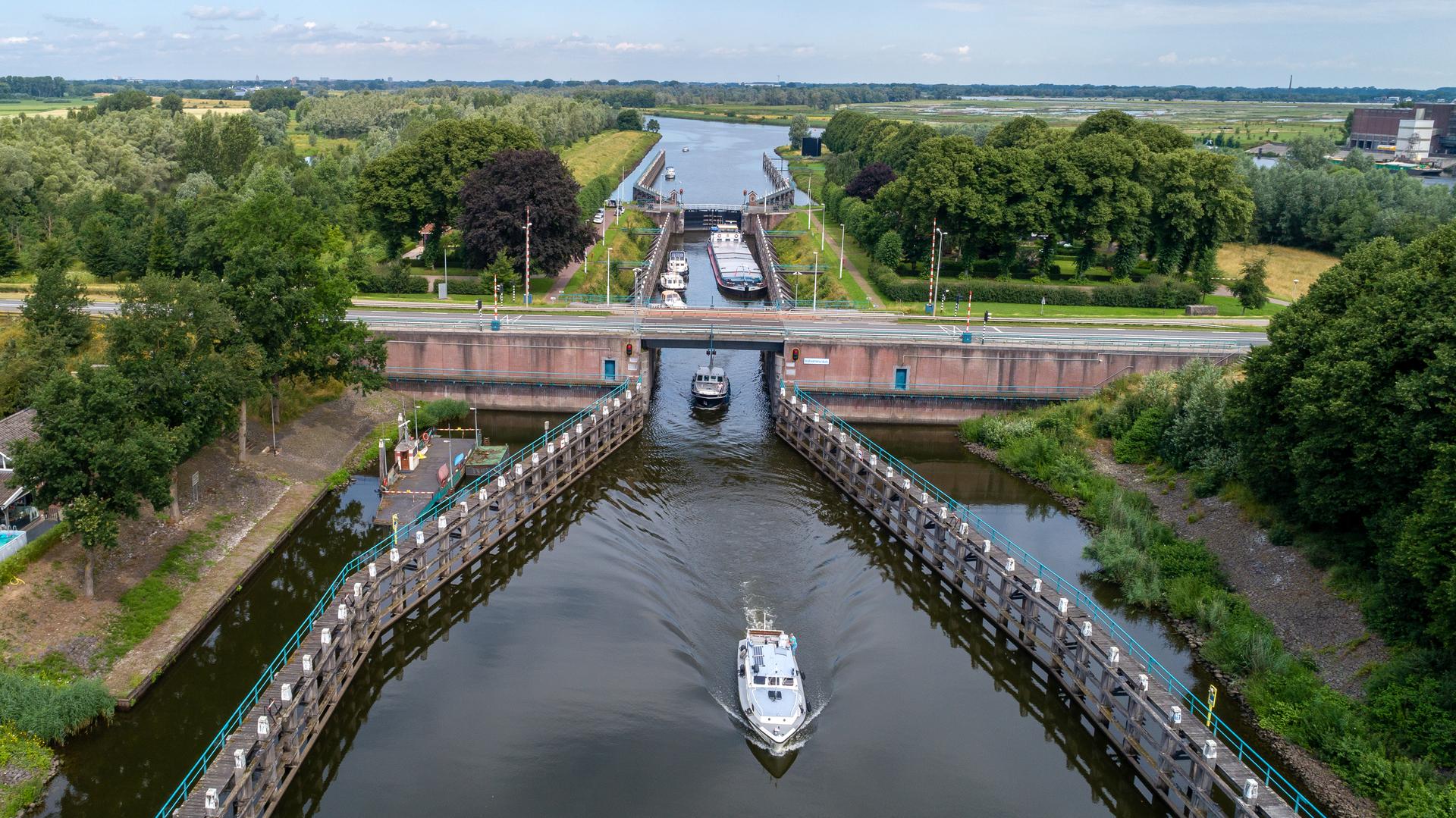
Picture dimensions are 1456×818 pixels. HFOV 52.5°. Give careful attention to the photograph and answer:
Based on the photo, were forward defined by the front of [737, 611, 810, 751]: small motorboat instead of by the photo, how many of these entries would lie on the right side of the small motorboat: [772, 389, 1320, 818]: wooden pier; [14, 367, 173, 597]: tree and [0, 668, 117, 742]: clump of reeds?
2

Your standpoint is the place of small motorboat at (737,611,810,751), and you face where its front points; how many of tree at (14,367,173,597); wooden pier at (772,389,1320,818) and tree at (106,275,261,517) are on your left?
1

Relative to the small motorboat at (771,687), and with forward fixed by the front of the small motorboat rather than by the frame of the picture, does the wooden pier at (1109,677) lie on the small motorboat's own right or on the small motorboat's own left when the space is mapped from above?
on the small motorboat's own left

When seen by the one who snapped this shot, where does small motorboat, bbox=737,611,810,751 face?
facing the viewer

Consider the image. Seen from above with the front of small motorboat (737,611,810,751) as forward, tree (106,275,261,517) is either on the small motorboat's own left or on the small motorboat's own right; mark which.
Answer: on the small motorboat's own right

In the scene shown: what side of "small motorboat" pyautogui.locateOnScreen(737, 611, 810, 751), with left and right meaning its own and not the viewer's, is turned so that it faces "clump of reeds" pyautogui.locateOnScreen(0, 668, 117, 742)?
right

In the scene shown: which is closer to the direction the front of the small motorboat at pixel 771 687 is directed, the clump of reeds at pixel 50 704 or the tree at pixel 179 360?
the clump of reeds

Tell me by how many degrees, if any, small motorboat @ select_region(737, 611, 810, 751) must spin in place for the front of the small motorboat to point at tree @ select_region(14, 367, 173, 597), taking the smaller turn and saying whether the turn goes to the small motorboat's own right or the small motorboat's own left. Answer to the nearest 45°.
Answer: approximately 90° to the small motorboat's own right

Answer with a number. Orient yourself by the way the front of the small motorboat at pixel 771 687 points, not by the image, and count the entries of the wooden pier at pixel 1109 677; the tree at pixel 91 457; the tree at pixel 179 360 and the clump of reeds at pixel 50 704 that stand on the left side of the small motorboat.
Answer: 1
